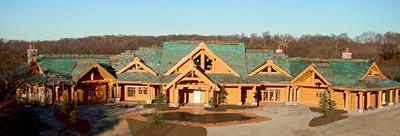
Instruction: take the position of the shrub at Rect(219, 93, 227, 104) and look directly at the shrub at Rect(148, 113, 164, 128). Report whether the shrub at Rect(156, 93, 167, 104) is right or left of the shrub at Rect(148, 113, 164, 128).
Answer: right

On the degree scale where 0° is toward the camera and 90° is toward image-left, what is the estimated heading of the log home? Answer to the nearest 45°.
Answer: approximately 0°

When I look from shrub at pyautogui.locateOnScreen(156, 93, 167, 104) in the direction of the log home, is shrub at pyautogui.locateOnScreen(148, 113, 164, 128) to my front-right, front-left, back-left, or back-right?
back-right

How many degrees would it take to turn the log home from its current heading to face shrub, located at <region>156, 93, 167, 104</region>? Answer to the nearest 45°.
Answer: approximately 45° to its right

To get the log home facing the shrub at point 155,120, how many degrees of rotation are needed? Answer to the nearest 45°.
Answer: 0° — it already faces it

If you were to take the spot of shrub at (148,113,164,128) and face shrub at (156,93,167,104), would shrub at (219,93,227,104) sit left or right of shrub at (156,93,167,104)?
right
